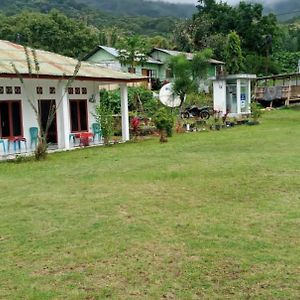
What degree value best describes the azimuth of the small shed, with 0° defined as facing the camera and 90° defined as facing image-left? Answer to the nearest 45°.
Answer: approximately 315°

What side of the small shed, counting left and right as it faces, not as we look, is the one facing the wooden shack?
left

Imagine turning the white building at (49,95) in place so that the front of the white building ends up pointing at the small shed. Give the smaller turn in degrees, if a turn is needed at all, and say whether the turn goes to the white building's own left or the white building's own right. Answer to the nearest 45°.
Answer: approximately 90° to the white building's own left

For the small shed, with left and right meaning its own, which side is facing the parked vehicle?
right

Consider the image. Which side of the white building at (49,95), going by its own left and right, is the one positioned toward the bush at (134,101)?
left

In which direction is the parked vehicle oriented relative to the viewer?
to the viewer's left

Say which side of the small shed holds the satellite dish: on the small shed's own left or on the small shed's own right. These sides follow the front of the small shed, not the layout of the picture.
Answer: on the small shed's own right

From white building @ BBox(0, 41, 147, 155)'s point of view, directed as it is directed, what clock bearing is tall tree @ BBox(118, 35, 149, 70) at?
The tall tree is roughly at 8 o'clock from the white building.

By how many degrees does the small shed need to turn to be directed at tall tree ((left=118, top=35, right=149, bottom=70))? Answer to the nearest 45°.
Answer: approximately 180°

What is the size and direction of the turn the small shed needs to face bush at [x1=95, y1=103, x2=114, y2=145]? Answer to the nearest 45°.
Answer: approximately 45° to its right

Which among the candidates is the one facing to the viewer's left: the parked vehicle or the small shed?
the parked vehicle

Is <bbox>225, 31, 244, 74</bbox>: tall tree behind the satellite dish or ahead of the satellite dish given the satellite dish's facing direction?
behind
